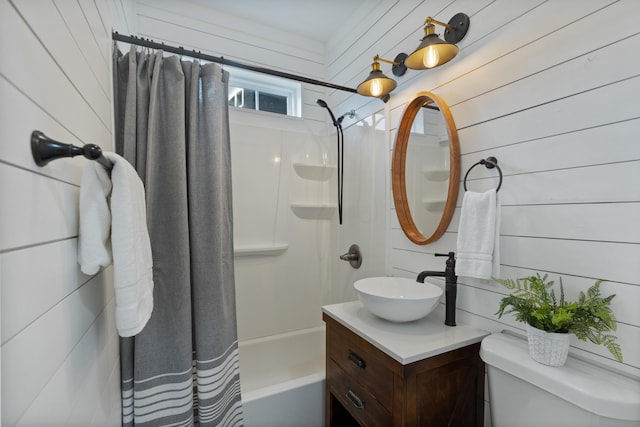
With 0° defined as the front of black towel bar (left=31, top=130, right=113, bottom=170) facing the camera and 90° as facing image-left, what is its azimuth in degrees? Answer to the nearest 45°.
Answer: approximately 270°

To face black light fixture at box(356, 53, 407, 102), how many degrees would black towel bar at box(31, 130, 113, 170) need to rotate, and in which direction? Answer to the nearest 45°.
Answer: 0° — it already faces it

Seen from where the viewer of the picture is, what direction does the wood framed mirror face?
facing the viewer and to the left of the viewer

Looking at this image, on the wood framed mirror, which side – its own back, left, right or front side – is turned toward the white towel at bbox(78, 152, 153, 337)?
front

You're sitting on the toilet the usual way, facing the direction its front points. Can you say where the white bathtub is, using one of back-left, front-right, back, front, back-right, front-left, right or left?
front-right

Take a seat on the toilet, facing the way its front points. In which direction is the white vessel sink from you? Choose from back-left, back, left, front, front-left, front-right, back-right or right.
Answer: front-right
